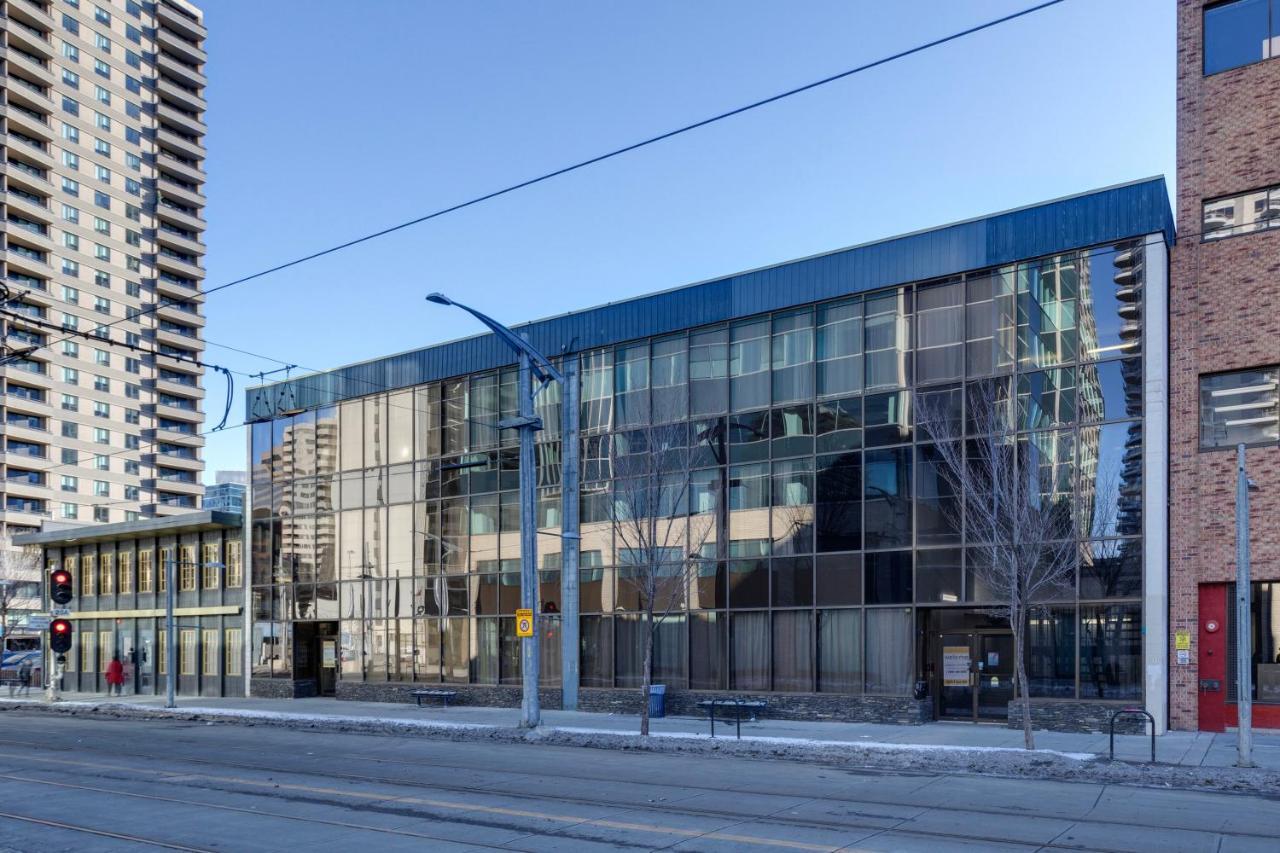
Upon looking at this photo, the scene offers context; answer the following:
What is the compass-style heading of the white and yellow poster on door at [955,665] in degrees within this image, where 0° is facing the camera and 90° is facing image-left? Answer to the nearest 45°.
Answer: approximately 0°

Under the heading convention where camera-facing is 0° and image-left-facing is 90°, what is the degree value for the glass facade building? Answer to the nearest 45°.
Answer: approximately 45°

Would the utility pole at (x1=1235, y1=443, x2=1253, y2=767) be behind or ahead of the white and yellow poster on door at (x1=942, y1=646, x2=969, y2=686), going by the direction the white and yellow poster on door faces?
ahead

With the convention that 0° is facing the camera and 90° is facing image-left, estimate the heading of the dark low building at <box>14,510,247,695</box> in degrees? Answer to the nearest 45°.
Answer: approximately 45°

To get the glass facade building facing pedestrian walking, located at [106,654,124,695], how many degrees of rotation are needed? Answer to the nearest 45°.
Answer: approximately 90° to its right

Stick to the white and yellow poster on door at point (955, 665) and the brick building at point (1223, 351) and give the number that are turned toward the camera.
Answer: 2
